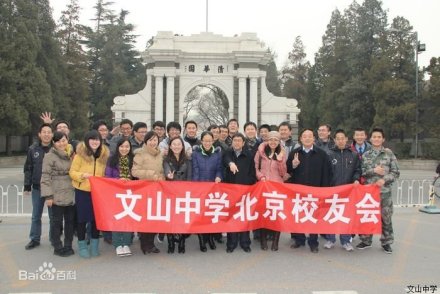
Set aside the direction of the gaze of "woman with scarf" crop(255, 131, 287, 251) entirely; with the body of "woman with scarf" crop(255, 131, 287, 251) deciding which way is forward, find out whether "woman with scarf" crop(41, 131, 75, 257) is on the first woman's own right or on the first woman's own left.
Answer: on the first woman's own right

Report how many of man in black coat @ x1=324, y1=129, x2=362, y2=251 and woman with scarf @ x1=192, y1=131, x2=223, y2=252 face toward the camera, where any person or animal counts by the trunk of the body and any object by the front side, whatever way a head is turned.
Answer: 2

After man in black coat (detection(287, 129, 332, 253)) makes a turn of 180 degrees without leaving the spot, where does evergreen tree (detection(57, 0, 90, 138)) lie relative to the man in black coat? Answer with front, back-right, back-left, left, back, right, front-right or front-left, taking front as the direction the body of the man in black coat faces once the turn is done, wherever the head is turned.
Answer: front-left

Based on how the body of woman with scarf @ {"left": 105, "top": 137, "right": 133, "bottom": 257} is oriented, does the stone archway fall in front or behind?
behind

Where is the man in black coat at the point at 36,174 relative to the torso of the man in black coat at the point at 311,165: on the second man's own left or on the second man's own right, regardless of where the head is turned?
on the second man's own right

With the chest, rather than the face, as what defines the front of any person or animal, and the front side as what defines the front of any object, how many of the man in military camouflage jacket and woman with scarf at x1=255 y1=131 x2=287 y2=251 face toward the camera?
2

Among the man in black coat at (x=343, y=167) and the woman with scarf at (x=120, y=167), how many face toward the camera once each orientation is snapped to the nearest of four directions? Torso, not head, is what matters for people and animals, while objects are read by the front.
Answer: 2

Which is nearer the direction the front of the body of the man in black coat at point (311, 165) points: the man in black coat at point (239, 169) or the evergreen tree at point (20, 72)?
the man in black coat
